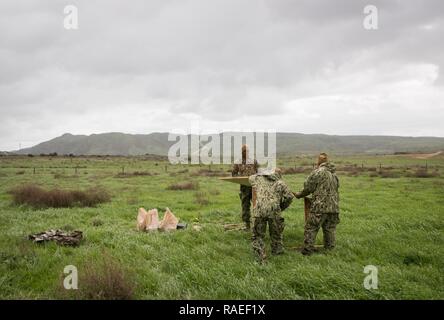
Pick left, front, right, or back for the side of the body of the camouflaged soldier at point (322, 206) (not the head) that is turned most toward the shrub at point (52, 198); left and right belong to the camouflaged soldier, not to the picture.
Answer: front

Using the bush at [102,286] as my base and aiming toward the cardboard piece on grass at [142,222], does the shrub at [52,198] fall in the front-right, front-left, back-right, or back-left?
front-left

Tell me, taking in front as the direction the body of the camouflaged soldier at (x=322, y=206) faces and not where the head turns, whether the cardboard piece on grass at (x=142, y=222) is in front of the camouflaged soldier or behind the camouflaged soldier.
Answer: in front

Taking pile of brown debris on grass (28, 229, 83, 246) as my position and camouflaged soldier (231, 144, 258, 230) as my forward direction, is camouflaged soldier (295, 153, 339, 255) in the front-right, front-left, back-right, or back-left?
front-right

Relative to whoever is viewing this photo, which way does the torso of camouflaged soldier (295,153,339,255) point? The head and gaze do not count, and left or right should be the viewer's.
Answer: facing away from the viewer and to the left of the viewer

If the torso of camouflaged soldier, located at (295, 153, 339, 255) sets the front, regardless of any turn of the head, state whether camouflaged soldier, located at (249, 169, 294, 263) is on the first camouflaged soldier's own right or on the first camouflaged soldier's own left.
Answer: on the first camouflaged soldier's own left

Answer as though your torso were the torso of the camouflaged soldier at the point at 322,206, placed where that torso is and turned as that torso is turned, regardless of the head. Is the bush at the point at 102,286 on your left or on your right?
on your left

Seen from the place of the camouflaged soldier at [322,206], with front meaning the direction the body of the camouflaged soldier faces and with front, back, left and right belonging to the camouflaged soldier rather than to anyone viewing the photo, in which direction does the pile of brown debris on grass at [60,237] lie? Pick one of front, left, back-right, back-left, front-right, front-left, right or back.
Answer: front-left

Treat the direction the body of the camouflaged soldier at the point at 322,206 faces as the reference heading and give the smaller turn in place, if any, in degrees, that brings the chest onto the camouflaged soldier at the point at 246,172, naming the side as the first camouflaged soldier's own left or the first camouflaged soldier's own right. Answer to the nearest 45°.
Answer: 0° — they already face them
